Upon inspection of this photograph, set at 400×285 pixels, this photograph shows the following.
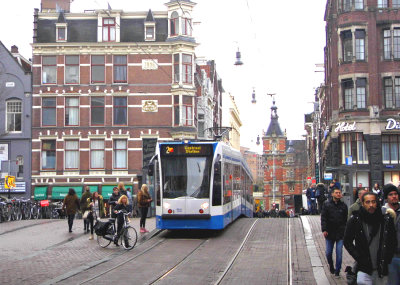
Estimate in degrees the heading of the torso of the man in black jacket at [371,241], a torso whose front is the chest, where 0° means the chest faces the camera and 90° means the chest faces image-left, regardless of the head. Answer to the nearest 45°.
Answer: approximately 0°

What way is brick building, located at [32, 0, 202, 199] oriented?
toward the camera

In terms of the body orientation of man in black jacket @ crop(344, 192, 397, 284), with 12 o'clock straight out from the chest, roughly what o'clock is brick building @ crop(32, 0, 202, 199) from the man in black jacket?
The brick building is roughly at 5 o'clock from the man in black jacket.

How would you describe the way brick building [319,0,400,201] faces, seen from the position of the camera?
facing the viewer

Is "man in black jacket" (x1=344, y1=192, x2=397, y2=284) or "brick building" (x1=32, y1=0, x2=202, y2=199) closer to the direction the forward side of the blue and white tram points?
the man in black jacket

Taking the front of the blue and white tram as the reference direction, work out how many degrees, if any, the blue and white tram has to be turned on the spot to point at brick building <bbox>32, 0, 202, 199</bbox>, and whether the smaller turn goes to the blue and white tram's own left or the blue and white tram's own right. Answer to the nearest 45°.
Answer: approximately 180°

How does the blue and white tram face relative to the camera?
toward the camera

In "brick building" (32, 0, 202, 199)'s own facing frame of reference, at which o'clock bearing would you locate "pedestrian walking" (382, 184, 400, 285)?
The pedestrian walking is roughly at 12 o'clock from the brick building.

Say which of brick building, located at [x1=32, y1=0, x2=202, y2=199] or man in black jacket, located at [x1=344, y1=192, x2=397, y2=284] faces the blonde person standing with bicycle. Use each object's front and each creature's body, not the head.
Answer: the brick building

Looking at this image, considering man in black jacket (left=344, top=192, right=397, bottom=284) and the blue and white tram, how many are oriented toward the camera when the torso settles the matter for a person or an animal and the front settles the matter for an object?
2

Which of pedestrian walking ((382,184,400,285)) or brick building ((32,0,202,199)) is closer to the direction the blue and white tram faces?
the pedestrian walking
